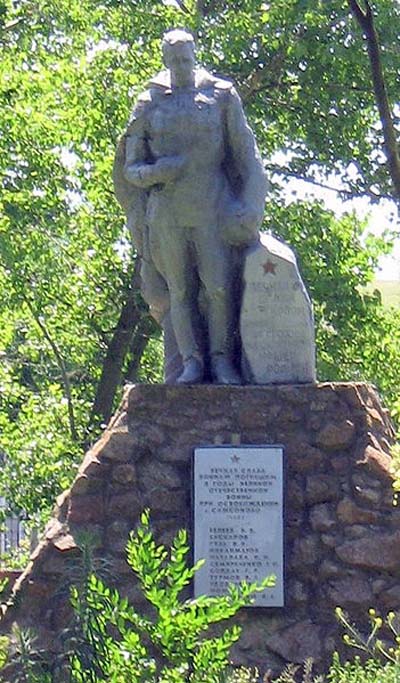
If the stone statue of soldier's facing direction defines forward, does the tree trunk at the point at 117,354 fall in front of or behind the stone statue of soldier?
behind

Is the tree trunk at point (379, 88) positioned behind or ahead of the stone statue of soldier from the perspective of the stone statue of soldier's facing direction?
behind

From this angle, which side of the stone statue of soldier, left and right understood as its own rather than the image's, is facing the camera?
front

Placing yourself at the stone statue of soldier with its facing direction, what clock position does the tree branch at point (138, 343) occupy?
The tree branch is roughly at 6 o'clock from the stone statue of soldier.

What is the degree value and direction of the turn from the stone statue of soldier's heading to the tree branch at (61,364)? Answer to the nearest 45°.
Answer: approximately 180°
